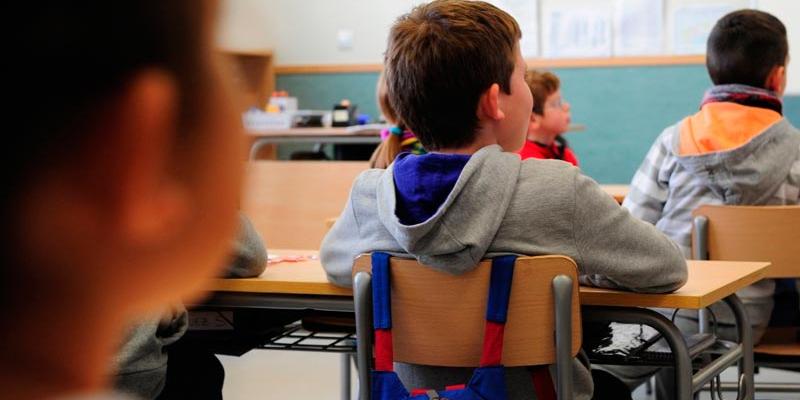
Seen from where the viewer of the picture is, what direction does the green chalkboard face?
facing the viewer

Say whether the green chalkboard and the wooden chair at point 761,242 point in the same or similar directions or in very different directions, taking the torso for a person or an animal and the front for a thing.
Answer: very different directions

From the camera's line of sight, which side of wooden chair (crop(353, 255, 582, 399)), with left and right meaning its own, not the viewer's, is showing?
back

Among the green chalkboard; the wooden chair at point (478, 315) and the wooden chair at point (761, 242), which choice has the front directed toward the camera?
the green chalkboard

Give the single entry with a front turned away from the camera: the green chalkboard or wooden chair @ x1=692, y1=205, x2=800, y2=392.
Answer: the wooden chair

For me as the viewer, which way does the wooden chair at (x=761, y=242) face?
facing away from the viewer

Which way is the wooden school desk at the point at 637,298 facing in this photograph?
toward the camera

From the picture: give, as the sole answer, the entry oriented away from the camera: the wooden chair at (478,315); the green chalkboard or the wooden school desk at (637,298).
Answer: the wooden chair

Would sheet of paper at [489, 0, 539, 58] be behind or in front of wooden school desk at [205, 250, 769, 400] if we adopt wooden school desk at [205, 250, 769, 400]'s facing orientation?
behind

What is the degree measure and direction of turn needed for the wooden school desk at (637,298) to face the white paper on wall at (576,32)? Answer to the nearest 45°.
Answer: approximately 180°

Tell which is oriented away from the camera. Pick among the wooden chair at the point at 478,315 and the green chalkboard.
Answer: the wooden chair

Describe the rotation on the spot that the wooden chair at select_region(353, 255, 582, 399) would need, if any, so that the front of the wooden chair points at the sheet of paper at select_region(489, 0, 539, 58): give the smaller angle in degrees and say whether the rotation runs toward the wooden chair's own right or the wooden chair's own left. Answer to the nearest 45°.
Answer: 0° — it already faces it

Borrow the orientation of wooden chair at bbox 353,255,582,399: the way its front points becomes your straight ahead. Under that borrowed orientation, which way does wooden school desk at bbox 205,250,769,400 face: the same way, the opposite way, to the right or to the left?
the opposite way

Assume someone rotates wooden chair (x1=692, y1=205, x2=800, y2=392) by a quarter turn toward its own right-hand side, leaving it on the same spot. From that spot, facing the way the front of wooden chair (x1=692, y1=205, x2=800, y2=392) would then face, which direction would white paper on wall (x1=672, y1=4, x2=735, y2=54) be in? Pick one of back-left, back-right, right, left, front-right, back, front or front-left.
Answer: left
